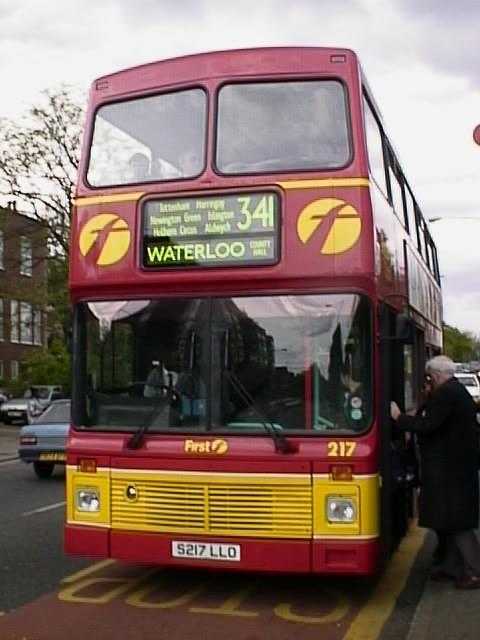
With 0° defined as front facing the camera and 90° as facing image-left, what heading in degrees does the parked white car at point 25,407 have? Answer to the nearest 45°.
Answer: approximately 45°

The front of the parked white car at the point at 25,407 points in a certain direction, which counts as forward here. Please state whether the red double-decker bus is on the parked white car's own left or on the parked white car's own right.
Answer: on the parked white car's own left

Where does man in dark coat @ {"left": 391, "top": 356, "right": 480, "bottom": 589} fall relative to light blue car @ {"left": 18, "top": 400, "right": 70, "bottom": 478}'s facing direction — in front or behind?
behind

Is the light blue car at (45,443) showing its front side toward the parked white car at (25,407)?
yes

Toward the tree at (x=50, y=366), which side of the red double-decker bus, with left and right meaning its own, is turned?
back

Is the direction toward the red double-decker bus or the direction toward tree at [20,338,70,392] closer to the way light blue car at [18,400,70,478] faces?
the tree

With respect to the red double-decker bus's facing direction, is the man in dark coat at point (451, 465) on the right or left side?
on its left

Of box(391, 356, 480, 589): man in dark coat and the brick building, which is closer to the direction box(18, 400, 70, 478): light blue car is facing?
the brick building

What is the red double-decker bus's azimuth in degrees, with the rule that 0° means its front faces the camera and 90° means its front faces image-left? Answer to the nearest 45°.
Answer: approximately 0°

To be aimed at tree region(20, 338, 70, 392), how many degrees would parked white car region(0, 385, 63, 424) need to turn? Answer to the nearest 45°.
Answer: approximately 135° to its right

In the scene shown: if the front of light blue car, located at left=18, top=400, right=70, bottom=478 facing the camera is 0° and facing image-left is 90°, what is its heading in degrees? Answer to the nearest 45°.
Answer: approximately 180°

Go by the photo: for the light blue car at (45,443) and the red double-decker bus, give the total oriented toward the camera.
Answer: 1

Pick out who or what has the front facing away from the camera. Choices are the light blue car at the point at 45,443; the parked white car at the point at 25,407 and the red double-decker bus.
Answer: the light blue car
